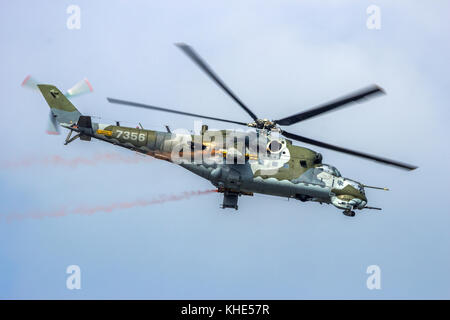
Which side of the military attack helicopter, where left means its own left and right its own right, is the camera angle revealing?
right
